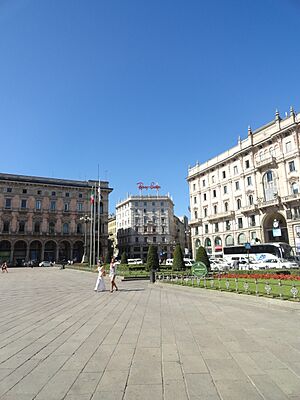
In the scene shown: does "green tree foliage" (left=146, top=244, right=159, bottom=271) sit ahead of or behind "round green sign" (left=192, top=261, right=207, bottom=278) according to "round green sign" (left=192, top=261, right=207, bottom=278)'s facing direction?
behind

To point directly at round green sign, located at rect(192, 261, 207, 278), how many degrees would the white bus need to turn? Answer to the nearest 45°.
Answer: approximately 45° to its right

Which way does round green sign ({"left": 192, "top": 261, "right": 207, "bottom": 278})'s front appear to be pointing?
toward the camera
